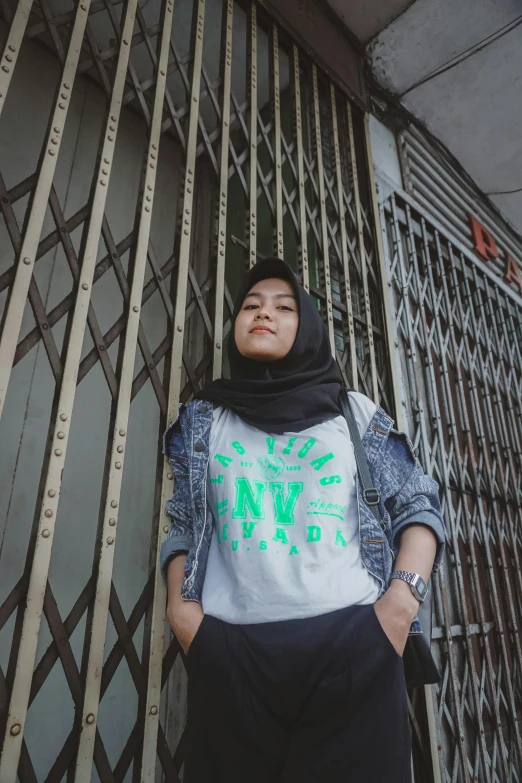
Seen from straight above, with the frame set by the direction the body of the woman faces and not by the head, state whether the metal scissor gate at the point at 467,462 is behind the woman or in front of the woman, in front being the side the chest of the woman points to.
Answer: behind

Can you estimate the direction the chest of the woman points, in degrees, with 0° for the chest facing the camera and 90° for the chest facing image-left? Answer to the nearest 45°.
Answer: approximately 0°
